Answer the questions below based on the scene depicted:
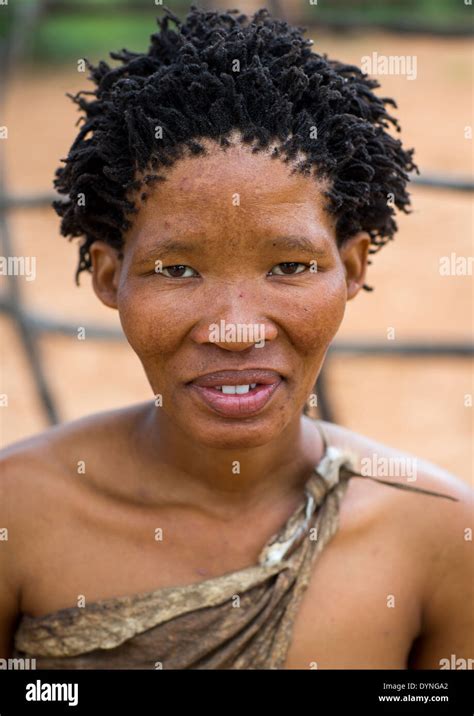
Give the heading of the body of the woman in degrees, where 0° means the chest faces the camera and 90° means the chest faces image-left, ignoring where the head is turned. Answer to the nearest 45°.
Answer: approximately 0°
